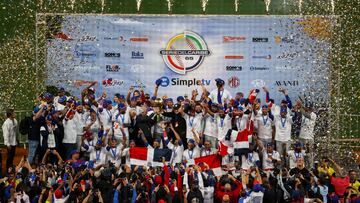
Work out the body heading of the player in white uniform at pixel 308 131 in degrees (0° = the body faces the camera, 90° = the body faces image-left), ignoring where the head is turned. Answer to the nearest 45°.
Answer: approximately 45°

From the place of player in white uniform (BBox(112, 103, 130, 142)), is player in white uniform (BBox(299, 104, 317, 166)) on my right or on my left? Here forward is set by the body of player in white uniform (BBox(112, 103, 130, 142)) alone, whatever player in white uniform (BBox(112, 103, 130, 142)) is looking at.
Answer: on my left

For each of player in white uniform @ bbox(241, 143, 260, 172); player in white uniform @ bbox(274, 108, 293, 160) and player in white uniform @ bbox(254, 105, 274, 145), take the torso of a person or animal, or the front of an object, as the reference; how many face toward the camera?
3

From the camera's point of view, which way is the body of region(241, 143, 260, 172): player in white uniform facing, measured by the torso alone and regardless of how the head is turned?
toward the camera

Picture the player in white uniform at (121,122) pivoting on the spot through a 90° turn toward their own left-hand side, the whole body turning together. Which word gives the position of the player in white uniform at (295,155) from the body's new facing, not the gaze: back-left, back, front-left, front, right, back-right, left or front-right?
front

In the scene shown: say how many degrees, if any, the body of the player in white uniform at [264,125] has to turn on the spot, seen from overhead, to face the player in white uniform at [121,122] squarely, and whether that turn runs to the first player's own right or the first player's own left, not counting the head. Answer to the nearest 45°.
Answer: approximately 90° to the first player's own right

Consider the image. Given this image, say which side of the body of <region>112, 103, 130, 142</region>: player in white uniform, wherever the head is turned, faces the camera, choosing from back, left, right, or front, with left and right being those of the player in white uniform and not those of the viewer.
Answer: front
